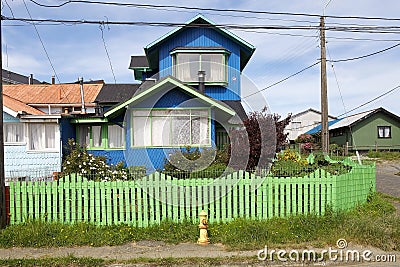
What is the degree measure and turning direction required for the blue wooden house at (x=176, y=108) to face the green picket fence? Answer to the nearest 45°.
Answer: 0° — it already faces it

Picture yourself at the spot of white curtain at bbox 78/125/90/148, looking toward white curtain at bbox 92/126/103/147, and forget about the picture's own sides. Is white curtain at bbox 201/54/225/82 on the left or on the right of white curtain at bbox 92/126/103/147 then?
left

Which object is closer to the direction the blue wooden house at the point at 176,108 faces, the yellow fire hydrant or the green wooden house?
the yellow fire hydrant

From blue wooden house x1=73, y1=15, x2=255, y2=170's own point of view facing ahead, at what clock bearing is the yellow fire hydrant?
The yellow fire hydrant is roughly at 12 o'clock from the blue wooden house.

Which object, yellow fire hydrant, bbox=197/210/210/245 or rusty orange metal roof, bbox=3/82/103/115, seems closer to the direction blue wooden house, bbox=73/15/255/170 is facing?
the yellow fire hydrant

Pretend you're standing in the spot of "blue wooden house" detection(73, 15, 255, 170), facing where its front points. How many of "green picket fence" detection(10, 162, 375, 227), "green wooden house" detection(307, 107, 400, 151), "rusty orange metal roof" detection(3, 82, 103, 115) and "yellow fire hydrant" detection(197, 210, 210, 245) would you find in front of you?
2

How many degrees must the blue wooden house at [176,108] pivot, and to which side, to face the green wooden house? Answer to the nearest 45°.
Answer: approximately 135° to its left

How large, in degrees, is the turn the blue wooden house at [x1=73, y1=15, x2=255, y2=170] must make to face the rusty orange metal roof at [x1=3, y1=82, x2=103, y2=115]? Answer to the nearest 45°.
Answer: approximately 135° to its right

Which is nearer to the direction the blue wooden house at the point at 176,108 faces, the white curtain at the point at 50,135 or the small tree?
the small tree

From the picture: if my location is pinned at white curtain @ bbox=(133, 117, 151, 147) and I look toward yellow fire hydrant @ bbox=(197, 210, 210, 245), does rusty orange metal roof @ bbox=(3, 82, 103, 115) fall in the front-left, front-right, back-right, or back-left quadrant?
back-right

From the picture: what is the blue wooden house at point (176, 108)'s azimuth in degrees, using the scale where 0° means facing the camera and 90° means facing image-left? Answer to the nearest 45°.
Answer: approximately 0°
